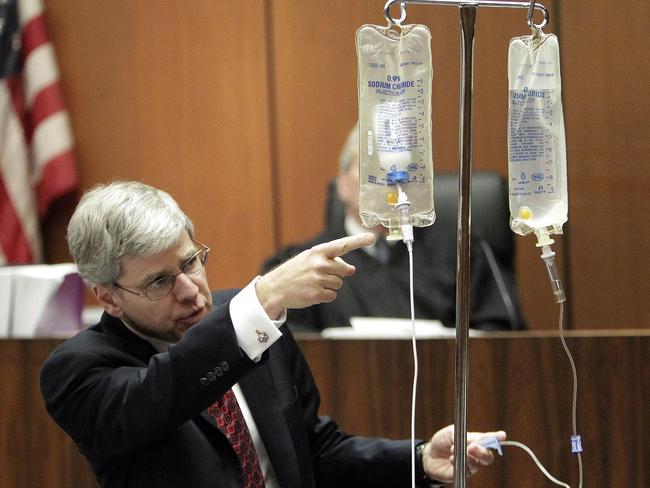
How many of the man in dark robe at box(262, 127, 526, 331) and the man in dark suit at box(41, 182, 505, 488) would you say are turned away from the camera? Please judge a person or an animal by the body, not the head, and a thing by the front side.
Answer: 0

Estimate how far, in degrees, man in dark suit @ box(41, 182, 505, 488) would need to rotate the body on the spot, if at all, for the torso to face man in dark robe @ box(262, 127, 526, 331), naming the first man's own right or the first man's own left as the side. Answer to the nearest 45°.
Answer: approximately 135° to the first man's own left

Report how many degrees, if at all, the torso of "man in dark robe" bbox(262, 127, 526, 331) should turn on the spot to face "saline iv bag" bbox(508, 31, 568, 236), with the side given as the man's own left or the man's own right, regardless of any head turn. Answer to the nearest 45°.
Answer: approximately 45° to the man's own left

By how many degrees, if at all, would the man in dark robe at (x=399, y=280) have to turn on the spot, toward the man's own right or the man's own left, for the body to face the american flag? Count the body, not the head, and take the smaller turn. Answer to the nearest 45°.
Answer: approximately 90° to the man's own right

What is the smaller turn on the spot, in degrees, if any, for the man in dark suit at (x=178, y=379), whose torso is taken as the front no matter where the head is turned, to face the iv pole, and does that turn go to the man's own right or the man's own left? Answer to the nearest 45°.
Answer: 0° — they already face it

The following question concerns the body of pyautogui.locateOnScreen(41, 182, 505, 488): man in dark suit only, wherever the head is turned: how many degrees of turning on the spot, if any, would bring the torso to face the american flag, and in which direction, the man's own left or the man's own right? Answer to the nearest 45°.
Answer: approximately 135° to the man's own left

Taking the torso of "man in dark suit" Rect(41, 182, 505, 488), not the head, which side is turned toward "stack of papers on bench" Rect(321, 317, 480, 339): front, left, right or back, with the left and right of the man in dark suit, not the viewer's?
left

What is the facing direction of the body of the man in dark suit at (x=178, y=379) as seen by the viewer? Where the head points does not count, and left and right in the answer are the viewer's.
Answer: facing the viewer and to the right of the viewer

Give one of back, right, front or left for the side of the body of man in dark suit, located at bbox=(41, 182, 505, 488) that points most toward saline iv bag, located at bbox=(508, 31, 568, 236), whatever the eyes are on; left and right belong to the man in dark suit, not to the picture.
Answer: front

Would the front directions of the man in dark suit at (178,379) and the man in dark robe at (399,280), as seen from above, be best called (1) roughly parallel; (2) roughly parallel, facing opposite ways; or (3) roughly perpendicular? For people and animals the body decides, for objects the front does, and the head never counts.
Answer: roughly perpendicular

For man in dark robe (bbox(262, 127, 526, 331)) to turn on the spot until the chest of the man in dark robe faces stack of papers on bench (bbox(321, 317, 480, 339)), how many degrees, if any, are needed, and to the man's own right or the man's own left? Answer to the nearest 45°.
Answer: approximately 45° to the man's own left
